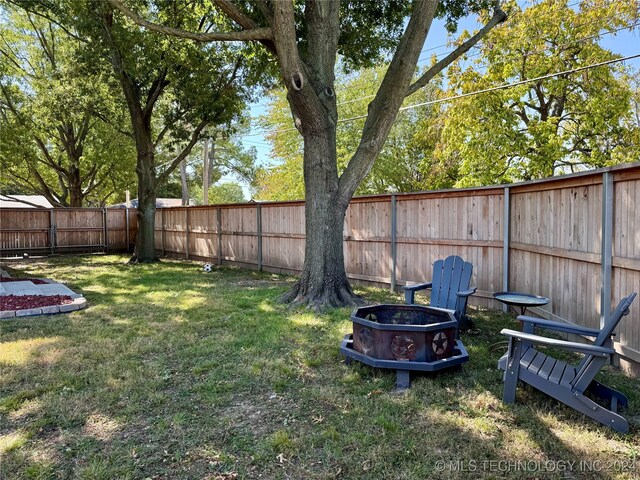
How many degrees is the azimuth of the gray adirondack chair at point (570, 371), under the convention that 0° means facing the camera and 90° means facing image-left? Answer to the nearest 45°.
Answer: approximately 90°

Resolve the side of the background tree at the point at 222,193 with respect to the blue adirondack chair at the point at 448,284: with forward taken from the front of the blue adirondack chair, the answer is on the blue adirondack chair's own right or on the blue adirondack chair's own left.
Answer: on the blue adirondack chair's own right

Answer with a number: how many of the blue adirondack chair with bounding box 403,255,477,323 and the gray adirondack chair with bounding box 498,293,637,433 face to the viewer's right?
0

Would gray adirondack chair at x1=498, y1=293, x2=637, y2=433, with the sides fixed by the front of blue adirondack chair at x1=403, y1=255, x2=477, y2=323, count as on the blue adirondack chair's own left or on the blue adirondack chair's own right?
on the blue adirondack chair's own left

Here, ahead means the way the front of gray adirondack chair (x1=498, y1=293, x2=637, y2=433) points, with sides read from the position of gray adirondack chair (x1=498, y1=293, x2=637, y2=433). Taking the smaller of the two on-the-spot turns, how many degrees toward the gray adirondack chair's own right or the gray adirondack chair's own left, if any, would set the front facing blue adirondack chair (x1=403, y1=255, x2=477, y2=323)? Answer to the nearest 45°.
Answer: approximately 45° to the gray adirondack chair's own right

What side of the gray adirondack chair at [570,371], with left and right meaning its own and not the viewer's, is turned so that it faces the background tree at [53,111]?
front

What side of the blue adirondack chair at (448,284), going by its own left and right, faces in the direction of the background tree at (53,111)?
right

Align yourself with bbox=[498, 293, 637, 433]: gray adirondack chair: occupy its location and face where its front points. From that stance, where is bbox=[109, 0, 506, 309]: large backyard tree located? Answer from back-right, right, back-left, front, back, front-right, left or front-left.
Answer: front-right

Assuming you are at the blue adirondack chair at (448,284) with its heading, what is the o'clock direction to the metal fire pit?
The metal fire pit is roughly at 11 o'clock from the blue adirondack chair.
